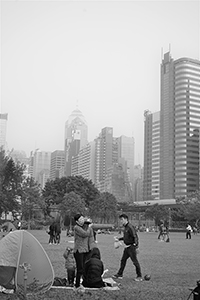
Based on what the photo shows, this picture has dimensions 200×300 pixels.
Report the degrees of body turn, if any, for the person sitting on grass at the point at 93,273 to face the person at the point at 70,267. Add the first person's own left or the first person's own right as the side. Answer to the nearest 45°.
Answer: approximately 45° to the first person's own left

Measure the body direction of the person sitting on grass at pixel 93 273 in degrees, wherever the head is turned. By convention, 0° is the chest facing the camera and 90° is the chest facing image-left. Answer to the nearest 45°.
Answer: approximately 180°
